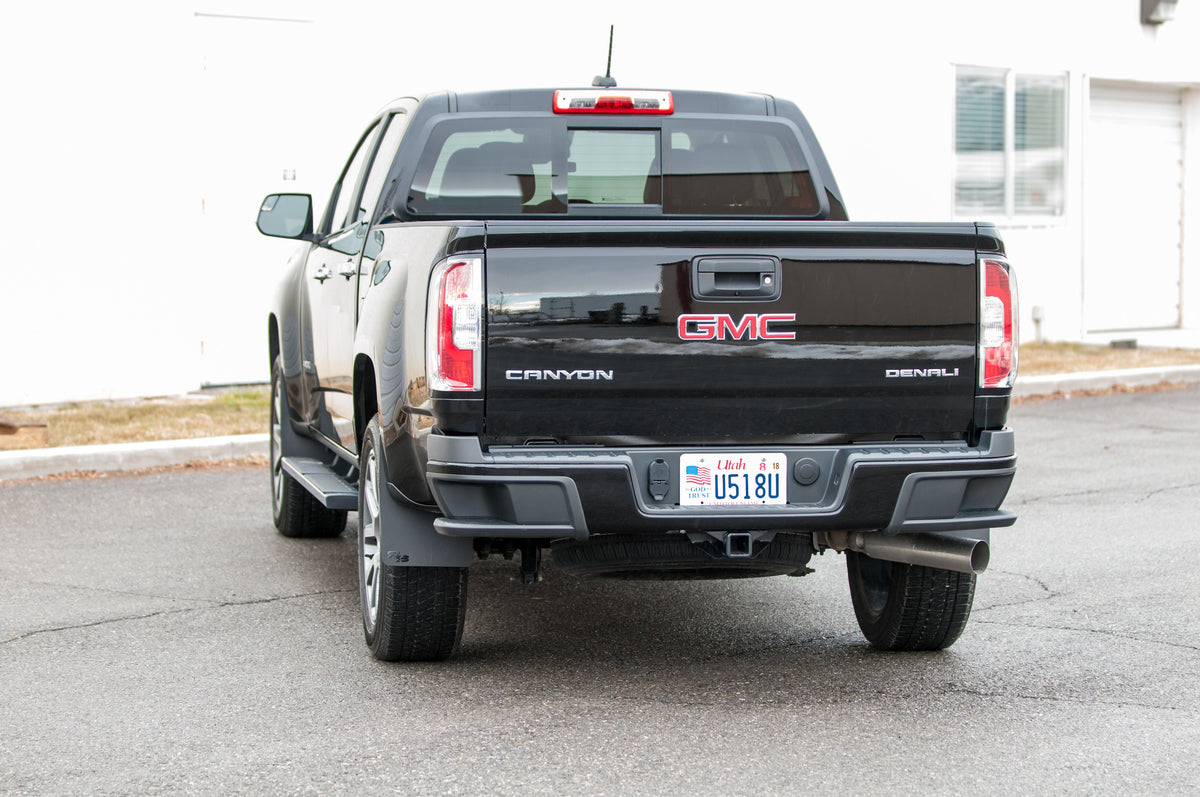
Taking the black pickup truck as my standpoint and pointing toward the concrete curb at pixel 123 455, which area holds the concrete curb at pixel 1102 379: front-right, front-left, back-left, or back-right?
front-right

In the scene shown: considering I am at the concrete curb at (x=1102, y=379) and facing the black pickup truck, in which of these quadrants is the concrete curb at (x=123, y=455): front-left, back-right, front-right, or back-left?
front-right

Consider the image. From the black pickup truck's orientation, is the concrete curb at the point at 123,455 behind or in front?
in front

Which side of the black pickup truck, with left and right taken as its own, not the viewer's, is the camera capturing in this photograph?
back

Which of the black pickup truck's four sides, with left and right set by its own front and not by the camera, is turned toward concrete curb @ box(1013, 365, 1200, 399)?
front

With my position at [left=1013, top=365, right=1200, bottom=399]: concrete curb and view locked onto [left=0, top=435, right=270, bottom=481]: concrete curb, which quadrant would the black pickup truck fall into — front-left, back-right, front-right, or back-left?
front-left
